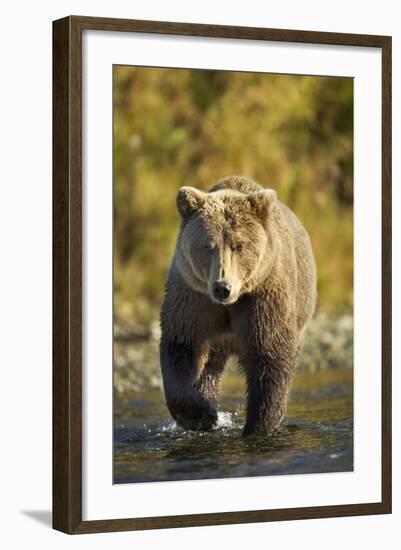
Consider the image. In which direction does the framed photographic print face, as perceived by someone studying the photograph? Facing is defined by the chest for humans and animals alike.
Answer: facing the viewer and to the right of the viewer
